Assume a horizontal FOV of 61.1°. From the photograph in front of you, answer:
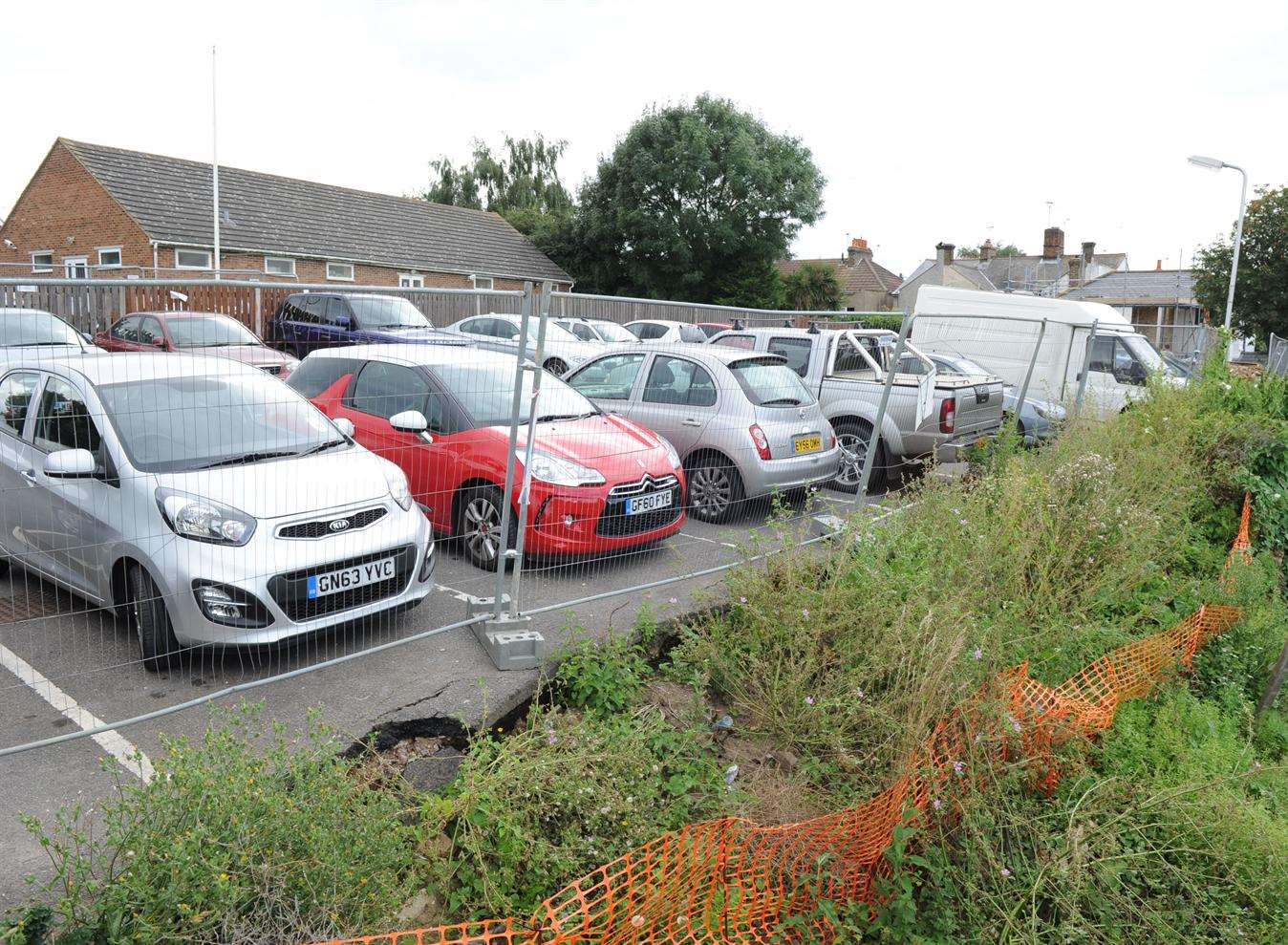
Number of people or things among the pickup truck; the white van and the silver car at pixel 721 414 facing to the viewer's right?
1

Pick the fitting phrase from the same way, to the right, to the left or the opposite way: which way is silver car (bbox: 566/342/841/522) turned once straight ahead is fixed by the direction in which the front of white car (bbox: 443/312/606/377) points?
the opposite way

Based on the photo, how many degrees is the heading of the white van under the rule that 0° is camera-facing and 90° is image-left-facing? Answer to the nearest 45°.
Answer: approximately 270°

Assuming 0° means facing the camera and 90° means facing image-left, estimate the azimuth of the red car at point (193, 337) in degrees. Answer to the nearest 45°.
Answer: approximately 315°

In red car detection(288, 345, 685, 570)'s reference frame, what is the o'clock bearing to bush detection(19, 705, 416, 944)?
The bush is roughly at 2 o'clock from the red car.

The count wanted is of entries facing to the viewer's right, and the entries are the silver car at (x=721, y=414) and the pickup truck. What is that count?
0

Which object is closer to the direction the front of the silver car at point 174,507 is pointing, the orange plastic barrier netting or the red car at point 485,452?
the orange plastic barrier netting

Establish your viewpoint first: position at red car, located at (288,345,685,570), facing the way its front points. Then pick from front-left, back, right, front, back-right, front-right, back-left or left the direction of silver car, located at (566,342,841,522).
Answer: left

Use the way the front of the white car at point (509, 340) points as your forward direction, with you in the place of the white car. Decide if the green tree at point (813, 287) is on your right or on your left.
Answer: on your left

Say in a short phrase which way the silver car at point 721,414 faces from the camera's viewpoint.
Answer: facing away from the viewer and to the left of the viewer

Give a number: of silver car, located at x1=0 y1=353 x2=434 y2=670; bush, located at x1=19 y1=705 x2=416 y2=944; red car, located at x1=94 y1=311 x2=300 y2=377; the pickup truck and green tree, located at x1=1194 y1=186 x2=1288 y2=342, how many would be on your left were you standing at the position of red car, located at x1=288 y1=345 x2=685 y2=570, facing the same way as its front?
2

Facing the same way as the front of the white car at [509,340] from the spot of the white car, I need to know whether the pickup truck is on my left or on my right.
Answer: on my right

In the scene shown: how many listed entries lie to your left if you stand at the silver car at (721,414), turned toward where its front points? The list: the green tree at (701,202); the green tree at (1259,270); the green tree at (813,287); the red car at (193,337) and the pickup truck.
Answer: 1

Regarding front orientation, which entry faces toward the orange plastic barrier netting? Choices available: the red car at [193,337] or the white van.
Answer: the red car

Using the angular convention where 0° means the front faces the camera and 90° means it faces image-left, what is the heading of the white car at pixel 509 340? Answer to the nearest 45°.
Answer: approximately 315°

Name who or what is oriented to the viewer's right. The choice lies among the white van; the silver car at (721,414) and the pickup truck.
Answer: the white van
